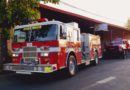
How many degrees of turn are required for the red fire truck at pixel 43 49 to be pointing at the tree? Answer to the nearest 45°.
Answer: approximately 90° to its right

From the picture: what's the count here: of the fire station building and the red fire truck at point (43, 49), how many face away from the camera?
0

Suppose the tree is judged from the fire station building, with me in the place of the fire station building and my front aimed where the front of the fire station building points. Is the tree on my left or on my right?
on my right

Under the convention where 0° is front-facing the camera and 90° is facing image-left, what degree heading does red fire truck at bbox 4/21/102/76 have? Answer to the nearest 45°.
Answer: approximately 45°
